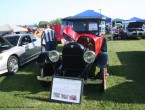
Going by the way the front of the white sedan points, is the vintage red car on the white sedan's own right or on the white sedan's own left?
on the white sedan's own left

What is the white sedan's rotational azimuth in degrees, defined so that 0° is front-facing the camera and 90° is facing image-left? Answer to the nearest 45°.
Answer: approximately 45°

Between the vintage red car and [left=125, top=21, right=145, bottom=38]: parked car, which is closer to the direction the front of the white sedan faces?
the vintage red car

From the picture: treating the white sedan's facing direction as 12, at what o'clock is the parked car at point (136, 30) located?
The parked car is roughly at 6 o'clock from the white sedan.

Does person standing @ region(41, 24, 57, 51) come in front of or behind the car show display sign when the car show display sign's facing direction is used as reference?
behind

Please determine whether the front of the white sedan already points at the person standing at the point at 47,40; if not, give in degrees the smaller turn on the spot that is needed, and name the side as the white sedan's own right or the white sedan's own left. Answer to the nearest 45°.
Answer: approximately 180°

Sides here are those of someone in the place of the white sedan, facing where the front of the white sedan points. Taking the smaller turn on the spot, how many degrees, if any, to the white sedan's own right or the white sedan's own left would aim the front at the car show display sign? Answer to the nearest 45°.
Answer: approximately 45° to the white sedan's own left

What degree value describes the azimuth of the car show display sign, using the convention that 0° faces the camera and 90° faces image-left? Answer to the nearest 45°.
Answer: approximately 0°

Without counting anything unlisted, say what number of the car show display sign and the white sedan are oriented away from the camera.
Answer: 0

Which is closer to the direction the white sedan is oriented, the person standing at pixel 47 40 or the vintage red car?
the vintage red car

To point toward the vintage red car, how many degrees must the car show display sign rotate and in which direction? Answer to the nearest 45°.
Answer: approximately 180°
